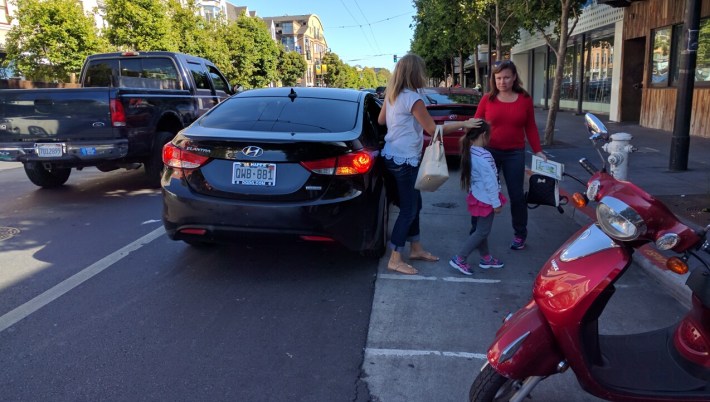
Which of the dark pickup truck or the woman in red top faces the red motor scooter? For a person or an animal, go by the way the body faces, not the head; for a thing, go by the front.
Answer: the woman in red top

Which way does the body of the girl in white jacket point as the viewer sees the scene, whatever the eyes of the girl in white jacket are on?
to the viewer's right

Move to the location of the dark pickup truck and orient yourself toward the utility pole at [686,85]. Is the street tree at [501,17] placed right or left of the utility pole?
left

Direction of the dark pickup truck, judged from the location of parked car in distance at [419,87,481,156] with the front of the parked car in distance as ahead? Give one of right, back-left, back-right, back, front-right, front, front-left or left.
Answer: back-left

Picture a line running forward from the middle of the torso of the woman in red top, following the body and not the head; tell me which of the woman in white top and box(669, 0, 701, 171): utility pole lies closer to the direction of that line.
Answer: the woman in white top

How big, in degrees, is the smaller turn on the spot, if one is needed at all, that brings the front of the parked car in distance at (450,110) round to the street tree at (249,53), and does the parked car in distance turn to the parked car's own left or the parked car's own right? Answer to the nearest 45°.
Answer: approximately 45° to the parked car's own left

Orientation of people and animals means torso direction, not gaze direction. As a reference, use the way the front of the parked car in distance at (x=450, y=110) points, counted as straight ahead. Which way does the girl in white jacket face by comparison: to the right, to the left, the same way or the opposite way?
to the right

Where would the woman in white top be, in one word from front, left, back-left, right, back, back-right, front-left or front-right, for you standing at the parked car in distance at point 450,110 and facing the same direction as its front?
back

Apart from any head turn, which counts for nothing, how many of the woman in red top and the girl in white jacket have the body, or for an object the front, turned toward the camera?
1

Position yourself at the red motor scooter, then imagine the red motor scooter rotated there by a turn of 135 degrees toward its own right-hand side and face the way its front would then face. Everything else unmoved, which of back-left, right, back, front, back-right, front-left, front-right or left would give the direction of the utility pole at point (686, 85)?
front

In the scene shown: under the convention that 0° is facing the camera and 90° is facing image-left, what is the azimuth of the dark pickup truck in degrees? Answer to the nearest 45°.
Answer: approximately 225°

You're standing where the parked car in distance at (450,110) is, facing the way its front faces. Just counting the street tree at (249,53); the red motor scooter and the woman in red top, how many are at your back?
2

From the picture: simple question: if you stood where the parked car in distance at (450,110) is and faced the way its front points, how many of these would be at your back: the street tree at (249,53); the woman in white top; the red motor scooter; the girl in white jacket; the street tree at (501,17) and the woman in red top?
4

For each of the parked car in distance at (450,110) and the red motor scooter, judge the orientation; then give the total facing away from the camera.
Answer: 1
